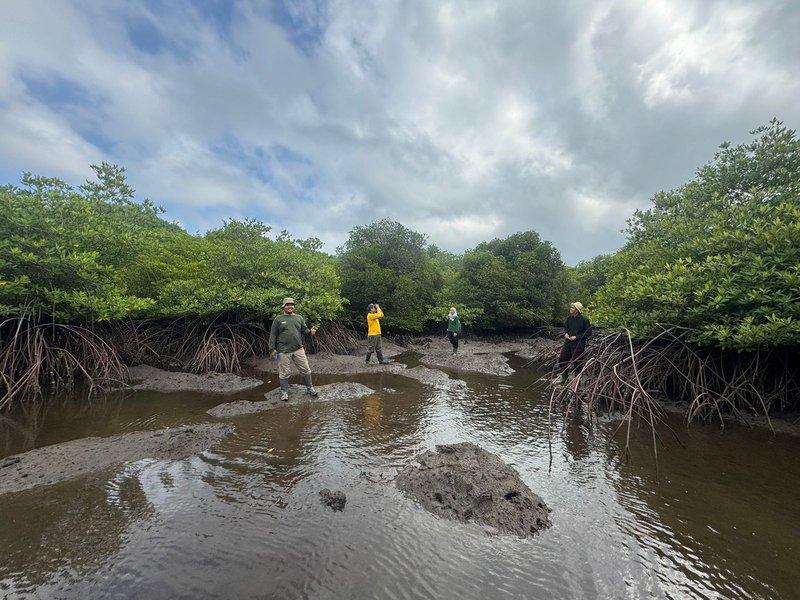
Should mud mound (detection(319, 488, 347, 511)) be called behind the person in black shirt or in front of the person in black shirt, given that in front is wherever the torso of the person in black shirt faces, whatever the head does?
in front

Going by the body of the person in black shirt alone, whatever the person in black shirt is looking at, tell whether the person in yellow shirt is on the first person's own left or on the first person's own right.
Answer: on the first person's own right

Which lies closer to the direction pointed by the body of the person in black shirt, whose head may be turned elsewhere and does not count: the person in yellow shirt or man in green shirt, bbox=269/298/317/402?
the man in green shirt

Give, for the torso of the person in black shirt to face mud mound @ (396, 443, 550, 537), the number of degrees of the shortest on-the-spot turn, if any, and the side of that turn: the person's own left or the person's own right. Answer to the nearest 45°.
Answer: approximately 45° to the person's own left

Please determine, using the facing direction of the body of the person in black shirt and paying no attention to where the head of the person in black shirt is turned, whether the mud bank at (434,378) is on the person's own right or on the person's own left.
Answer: on the person's own right

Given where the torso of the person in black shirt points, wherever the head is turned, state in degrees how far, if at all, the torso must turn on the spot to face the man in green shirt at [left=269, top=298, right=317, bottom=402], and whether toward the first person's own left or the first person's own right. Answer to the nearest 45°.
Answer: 0° — they already face them

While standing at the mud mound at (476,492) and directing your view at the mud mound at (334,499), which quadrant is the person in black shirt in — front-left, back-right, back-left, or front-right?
back-right

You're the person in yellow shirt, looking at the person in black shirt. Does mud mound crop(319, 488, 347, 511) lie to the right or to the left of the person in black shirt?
right

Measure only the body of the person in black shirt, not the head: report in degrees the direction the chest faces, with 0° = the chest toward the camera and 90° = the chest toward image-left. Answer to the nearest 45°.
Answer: approximately 45°
